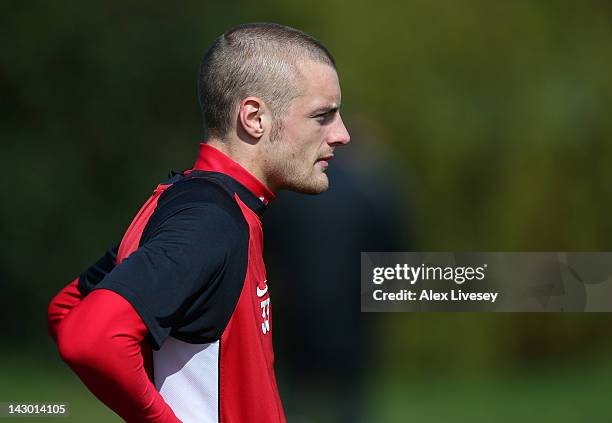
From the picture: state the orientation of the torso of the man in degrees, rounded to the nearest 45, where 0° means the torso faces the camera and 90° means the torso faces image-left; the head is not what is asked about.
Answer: approximately 270°

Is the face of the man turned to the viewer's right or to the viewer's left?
to the viewer's right
